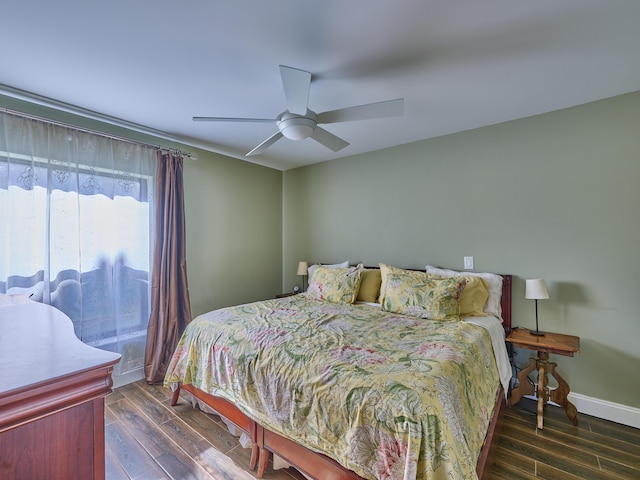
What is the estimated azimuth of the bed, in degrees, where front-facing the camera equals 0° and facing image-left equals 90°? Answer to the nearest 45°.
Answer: approximately 45°

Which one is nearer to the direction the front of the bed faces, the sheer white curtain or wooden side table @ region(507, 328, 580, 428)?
the sheer white curtain

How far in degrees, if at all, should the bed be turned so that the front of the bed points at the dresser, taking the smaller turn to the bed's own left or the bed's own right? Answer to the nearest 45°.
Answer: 0° — it already faces it

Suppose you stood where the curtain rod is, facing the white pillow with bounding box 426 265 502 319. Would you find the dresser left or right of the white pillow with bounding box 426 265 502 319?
right

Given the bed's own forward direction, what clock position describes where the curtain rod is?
The curtain rod is roughly at 2 o'clock from the bed.

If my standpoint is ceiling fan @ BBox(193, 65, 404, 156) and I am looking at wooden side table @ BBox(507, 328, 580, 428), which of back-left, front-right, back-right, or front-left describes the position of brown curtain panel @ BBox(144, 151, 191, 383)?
back-left

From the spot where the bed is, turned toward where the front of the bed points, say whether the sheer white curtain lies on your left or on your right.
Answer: on your right

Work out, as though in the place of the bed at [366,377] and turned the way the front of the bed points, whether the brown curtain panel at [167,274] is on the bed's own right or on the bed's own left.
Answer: on the bed's own right

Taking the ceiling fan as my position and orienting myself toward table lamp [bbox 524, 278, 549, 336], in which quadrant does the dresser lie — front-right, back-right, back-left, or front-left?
back-right

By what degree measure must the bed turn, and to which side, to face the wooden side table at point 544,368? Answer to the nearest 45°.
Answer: approximately 180°

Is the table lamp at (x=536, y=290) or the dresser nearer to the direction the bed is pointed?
the dresser
